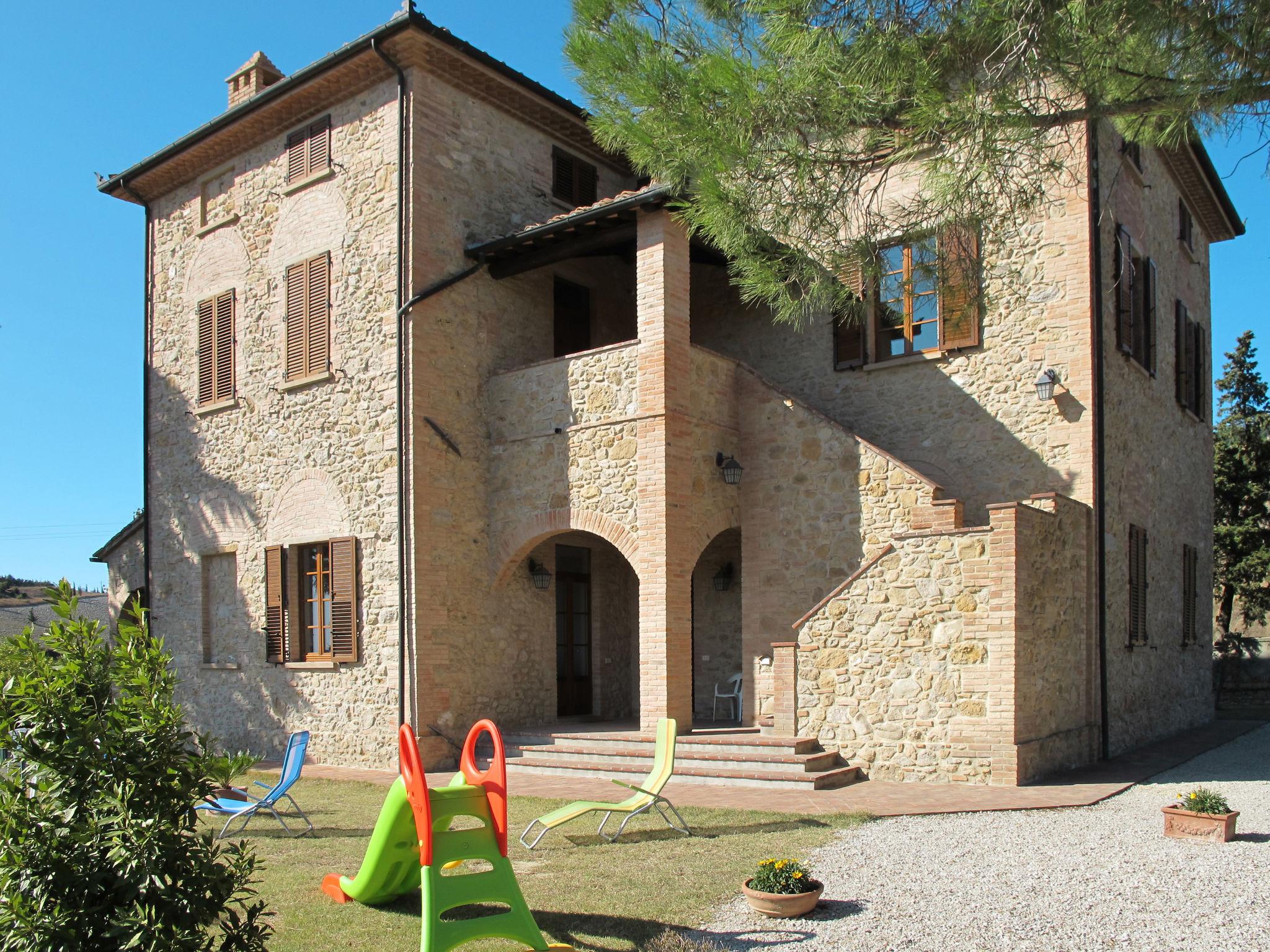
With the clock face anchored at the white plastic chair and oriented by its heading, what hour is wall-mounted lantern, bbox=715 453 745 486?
The wall-mounted lantern is roughly at 9 o'clock from the white plastic chair.

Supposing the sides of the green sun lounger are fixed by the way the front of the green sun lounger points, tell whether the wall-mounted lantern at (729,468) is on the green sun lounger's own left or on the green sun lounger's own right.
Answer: on the green sun lounger's own right

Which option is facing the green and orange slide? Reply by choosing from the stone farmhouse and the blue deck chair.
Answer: the stone farmhouse

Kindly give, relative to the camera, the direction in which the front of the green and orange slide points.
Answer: facing away from the viewer and to the left of the viewer

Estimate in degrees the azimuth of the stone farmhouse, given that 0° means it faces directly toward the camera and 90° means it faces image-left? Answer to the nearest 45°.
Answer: approximately 0°

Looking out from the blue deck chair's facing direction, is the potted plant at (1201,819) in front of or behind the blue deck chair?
behind

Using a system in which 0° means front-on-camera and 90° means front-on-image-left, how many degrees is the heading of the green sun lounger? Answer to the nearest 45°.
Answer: approximately 90°

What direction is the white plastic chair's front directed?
to the viewer's left

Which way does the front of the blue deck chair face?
to the viewer's left

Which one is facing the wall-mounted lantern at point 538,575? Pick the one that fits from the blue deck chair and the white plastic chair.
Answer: the white plastic chair

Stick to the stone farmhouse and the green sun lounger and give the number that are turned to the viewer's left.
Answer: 1
